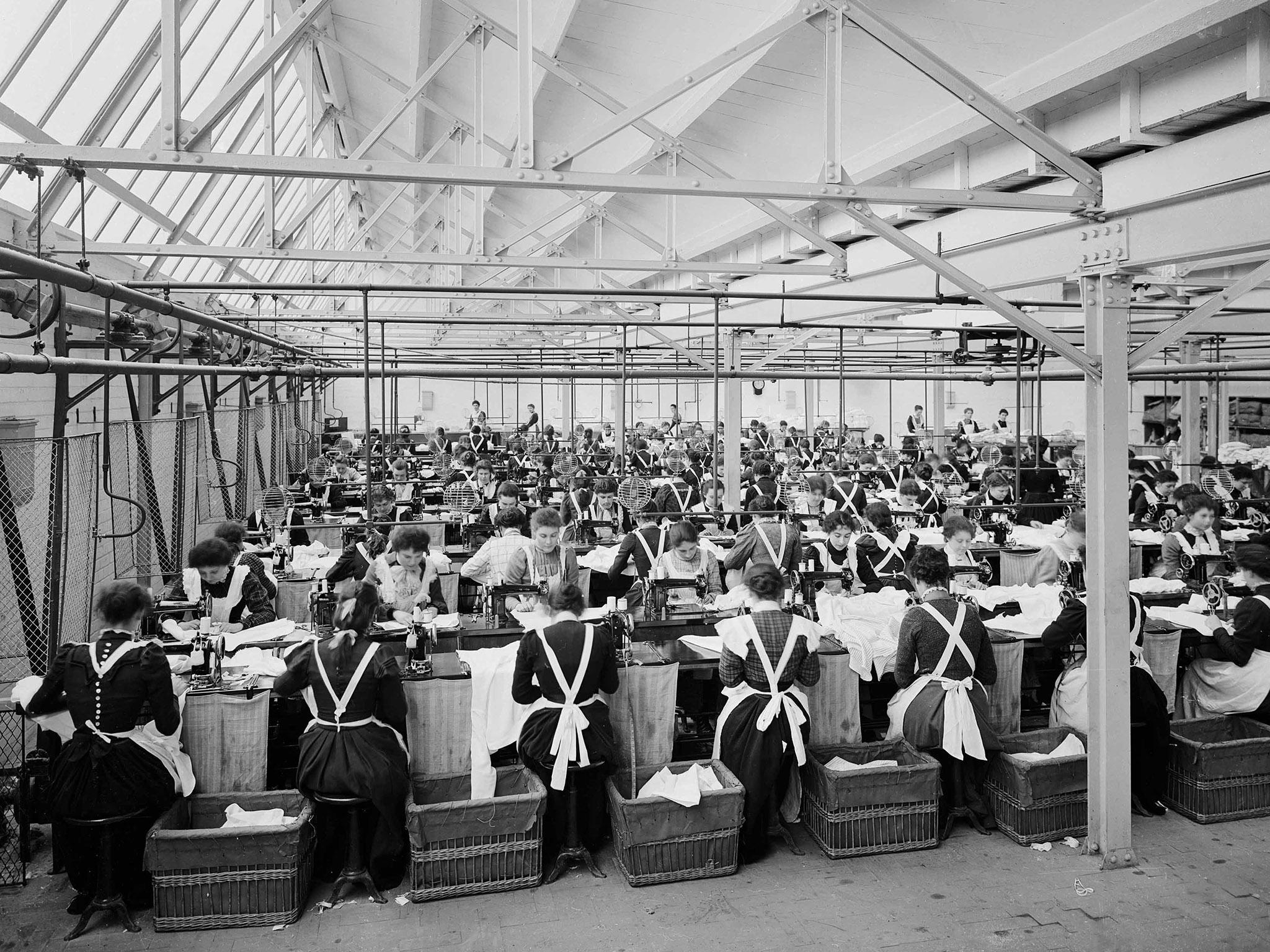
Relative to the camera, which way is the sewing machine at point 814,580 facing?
away from the camera

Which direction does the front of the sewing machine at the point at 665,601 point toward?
away from the camera

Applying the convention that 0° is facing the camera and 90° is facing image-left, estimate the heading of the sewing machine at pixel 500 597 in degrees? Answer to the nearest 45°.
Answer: approximately 180°

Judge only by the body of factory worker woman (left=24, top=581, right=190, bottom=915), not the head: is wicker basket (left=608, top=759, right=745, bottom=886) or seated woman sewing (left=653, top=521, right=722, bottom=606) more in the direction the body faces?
the seated woman sewing

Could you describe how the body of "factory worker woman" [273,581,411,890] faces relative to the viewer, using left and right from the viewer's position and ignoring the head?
facing away from the viewer

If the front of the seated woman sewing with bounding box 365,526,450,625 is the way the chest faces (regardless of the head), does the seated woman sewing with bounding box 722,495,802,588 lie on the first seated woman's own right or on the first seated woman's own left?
on the first seated woman's own left

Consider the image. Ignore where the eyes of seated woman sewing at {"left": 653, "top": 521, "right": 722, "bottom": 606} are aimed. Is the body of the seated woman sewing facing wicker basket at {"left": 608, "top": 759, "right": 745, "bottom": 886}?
yes

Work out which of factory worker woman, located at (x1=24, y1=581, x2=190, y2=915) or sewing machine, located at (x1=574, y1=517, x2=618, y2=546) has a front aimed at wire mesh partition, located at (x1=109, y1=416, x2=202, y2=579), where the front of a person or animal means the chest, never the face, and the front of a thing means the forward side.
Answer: the factory worker woman

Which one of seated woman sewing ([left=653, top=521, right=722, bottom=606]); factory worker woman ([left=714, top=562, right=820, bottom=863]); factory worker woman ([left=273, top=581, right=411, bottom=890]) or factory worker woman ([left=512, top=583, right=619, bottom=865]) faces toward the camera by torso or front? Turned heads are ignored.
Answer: the seated woman sewing

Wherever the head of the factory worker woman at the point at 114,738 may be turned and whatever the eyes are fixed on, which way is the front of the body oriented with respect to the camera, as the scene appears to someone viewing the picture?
away from the camera

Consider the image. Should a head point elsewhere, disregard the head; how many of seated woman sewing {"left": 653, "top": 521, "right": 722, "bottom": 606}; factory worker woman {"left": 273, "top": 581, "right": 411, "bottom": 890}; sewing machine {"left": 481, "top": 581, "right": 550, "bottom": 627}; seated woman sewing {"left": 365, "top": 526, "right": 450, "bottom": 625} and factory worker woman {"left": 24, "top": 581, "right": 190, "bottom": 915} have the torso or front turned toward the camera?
2

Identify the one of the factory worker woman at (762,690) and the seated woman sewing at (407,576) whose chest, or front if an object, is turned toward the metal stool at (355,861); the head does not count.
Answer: the seated woman sewing

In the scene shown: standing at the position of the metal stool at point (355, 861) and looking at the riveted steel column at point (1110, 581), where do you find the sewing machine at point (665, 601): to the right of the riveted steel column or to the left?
left

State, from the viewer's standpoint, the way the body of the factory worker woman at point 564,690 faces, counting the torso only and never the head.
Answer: away from the camera

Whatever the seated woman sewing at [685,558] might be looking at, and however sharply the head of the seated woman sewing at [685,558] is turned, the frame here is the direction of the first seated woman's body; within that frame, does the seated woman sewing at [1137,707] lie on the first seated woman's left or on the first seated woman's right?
on the first seated woman's left
